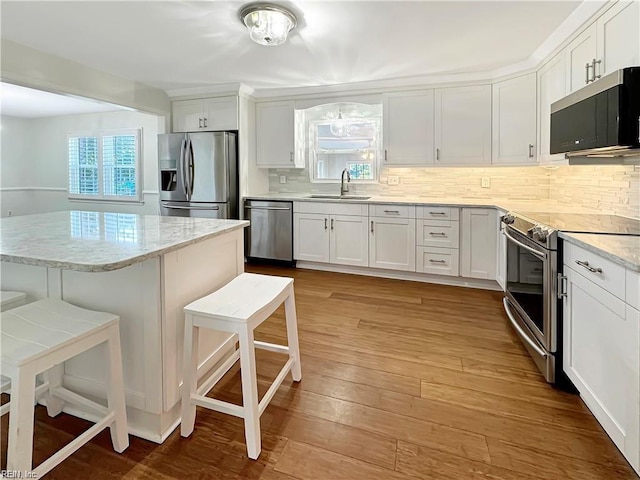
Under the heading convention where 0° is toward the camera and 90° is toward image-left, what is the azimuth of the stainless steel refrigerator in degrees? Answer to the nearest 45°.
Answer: approximately 45°

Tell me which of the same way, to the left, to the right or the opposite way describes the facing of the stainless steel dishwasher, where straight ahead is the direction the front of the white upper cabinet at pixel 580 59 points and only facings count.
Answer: to the left

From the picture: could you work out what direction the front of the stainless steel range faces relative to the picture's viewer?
facing to the left of the viewer

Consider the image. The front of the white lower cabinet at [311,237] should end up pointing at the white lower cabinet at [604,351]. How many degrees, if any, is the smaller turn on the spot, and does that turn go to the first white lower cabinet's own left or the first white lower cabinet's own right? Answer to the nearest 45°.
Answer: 0° — it already faces it

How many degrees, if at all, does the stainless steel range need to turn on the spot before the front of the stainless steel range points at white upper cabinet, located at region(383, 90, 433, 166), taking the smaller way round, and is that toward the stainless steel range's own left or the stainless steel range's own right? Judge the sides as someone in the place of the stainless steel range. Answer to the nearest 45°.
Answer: approximately 45° to the stainless steel range's own right

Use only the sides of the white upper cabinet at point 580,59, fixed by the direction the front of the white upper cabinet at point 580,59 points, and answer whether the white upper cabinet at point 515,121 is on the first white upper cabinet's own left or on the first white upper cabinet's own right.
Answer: on the first white upper cabinet's own right

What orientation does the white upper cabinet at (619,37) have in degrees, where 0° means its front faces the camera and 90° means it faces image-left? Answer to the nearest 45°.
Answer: approximately 45°
